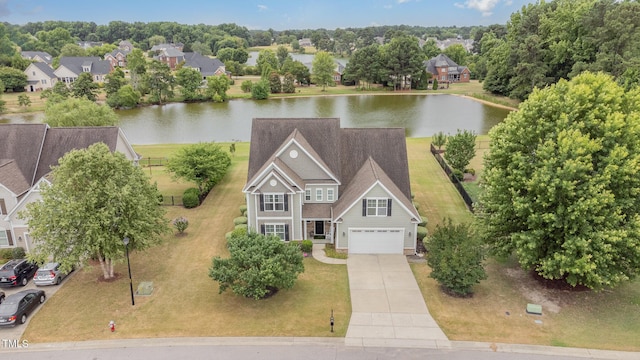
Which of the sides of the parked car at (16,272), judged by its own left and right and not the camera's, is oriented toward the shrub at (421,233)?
right

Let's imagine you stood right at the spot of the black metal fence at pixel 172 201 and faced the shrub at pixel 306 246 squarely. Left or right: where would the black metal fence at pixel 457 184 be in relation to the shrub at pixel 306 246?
left

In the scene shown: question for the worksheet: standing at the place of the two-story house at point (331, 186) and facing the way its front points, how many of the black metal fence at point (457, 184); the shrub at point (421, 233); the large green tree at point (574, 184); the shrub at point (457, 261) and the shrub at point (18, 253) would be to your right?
1

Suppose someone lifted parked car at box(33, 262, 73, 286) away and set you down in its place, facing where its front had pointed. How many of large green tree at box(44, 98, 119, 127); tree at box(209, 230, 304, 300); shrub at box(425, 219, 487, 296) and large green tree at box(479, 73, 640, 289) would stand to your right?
3

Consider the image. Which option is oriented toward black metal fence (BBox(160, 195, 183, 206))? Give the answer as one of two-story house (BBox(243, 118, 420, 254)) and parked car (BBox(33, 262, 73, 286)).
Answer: the parked car

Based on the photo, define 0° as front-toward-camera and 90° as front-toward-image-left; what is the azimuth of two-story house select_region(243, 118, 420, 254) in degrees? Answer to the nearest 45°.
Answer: approximately 0°

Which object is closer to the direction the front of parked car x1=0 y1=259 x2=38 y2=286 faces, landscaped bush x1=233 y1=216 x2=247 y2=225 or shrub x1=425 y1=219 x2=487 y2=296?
the landscaped bush

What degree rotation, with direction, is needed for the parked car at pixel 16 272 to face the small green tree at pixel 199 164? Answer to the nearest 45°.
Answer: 0° — it already faces it

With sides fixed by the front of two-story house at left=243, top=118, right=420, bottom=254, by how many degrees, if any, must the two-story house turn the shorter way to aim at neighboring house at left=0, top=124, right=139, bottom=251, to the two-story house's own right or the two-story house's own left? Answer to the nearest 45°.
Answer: approximately 90° to the two-story house's own right

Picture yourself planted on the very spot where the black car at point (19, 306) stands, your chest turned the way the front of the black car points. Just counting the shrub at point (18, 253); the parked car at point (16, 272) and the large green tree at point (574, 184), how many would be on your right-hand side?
1

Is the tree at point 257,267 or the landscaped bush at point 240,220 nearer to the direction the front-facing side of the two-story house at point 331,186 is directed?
the tree

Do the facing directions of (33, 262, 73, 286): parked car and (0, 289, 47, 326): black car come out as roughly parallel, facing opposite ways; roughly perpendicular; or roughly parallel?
roughly parallel

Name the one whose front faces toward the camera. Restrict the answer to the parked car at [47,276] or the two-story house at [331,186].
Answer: the two-story house

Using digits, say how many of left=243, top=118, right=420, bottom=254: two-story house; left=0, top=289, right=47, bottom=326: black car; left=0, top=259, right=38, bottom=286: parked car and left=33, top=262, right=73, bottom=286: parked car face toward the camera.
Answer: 1

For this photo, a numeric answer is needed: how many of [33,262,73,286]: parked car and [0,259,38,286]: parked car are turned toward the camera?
0

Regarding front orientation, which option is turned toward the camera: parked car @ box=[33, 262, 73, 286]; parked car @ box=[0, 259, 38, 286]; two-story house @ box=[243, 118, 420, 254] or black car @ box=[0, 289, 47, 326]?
the two-story house
